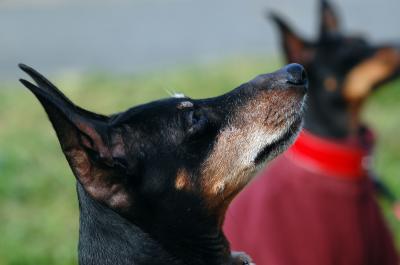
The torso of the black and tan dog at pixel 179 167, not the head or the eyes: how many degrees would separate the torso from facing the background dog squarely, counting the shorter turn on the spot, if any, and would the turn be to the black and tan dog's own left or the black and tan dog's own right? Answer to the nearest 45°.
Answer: approximately 45° to the black and tan dog's own left

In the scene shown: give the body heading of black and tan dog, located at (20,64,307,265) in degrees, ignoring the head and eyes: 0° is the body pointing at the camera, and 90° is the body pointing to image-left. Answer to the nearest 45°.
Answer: approximately 270°
